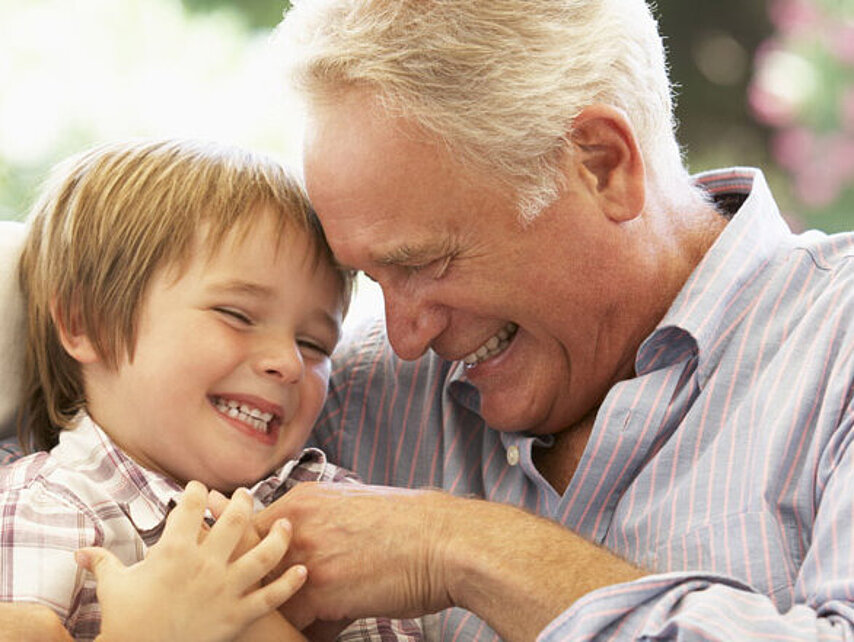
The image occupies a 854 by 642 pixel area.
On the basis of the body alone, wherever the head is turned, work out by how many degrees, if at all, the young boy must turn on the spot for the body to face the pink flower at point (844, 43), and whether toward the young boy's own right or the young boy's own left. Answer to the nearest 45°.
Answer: approximately 90° to the young boy's own left

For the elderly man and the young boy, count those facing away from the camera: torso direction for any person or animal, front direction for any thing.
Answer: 0

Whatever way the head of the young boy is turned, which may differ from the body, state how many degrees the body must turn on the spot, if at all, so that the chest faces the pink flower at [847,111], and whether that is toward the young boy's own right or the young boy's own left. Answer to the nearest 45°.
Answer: approximately 90° to the young boy's own left

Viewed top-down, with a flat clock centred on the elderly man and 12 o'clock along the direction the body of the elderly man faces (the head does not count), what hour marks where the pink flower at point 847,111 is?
The pink flower is roughly at 5 o'clock from the elderly man.

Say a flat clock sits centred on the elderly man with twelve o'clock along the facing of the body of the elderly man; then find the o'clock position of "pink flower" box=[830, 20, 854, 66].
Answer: The pink flower is roughly at 5 o'clock from the elderly man.

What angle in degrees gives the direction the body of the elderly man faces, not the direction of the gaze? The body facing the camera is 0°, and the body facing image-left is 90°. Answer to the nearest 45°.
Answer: approximately 45°

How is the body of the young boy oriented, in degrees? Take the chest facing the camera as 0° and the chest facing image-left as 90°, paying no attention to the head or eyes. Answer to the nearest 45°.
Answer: approximately 315°
